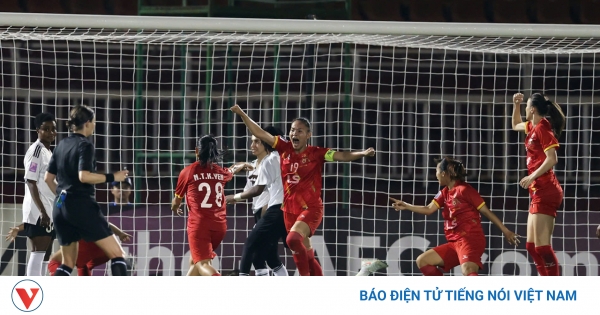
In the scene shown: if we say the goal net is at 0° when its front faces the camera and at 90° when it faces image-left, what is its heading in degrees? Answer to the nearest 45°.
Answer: approximately 0°

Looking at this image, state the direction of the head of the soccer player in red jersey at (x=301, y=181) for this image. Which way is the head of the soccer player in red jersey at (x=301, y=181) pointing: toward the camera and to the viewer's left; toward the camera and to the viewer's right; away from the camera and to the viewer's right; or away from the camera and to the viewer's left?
toward the camera and to the viewer's left

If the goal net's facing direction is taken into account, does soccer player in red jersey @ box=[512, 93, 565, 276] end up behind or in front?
in front

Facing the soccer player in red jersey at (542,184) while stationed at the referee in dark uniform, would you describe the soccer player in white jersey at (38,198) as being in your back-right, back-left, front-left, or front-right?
back-left

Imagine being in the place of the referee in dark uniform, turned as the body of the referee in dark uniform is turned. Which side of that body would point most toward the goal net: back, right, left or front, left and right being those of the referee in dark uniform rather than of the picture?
front

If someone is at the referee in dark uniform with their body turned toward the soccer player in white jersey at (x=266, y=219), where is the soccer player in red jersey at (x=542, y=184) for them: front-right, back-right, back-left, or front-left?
front-right

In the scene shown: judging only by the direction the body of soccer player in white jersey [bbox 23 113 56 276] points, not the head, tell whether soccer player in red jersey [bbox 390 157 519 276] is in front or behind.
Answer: in front

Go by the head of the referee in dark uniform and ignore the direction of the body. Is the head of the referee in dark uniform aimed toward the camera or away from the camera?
away from the camera

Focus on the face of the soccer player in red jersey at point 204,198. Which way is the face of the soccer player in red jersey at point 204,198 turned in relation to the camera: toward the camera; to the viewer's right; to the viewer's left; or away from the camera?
away from the camera

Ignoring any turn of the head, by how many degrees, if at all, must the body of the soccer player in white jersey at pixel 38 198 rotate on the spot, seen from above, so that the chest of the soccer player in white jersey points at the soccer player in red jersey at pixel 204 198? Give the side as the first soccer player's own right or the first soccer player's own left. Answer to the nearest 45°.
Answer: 0° — they already face them
